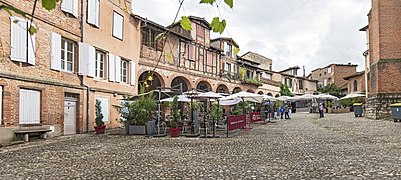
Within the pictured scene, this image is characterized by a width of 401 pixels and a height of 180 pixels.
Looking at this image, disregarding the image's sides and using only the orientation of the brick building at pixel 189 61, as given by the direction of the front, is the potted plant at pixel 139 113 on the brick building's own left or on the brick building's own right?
on the brick building's own right

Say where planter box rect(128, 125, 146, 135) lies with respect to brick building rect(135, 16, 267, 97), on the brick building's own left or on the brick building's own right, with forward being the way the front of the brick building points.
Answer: on the brick building's own right

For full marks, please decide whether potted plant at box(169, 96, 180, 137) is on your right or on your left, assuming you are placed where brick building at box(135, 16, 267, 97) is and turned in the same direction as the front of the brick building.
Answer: on your right

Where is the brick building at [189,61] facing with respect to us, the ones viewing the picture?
facing the viewer and to the right of the viewer

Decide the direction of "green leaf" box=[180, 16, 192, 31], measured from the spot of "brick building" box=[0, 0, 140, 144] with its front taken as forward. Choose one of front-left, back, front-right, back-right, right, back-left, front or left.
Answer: front-right

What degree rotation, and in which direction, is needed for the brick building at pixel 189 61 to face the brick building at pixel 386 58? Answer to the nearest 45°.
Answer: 0° — it already faces it

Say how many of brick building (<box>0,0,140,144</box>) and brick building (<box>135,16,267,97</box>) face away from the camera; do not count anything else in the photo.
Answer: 0

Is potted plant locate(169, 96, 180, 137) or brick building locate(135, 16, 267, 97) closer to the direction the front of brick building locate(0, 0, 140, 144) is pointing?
the potted plant

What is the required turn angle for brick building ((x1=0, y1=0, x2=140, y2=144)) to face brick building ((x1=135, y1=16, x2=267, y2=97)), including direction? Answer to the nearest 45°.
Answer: approximately 90° to its left

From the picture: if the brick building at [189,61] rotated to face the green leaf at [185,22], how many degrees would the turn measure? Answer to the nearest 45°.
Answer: approximately 45° to its right
